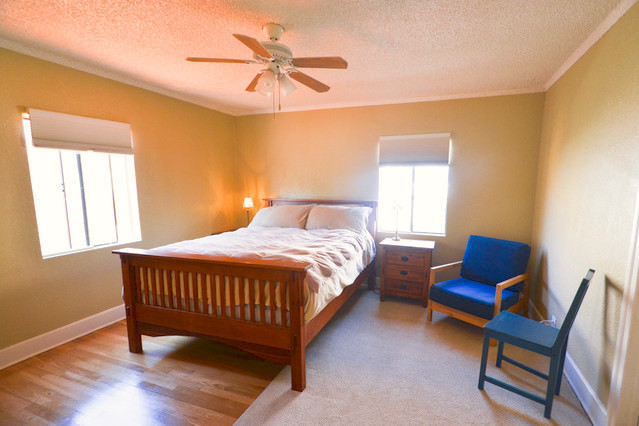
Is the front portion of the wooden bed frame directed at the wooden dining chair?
no

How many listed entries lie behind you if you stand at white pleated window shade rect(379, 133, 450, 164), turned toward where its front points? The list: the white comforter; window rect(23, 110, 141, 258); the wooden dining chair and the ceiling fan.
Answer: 0

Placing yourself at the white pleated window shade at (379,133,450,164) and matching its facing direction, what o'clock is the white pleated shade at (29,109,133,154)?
the white pleated shade at (29,109,133,154) is roughly at 2 o'clock from the white pleated window shade at (379,133,450,164).

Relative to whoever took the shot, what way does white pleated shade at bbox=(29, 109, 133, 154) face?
facing the viewer and to the right of the viewer

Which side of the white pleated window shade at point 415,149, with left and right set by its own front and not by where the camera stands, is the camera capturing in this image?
front

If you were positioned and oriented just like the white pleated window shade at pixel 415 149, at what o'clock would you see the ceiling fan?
The ceiling fan is roughly at 1 o'clock from the white pleated window shade.

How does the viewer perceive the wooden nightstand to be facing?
facing the viewer

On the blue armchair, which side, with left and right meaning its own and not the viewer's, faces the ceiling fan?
front

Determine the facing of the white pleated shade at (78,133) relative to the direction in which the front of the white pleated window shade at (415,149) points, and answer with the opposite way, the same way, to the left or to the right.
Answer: to the left

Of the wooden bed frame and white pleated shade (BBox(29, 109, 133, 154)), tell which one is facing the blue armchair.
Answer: the white pleated shade

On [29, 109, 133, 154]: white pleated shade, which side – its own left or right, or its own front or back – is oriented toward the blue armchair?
front

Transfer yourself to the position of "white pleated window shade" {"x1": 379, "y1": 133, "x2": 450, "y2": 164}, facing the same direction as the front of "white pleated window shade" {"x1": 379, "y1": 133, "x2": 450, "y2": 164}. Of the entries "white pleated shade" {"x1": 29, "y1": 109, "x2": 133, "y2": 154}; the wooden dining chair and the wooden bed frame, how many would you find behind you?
0

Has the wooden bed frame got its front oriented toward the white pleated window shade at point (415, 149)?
no

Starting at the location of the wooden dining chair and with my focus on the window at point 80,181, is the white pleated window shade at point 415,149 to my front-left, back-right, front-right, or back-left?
front-right

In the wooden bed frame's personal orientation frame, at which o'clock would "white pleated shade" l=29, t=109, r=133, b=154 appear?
The white pleated shade is roughly at 3 o'clock from the wooden bed frame.

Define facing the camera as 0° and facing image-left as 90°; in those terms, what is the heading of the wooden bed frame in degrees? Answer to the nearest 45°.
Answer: approximately 45°
